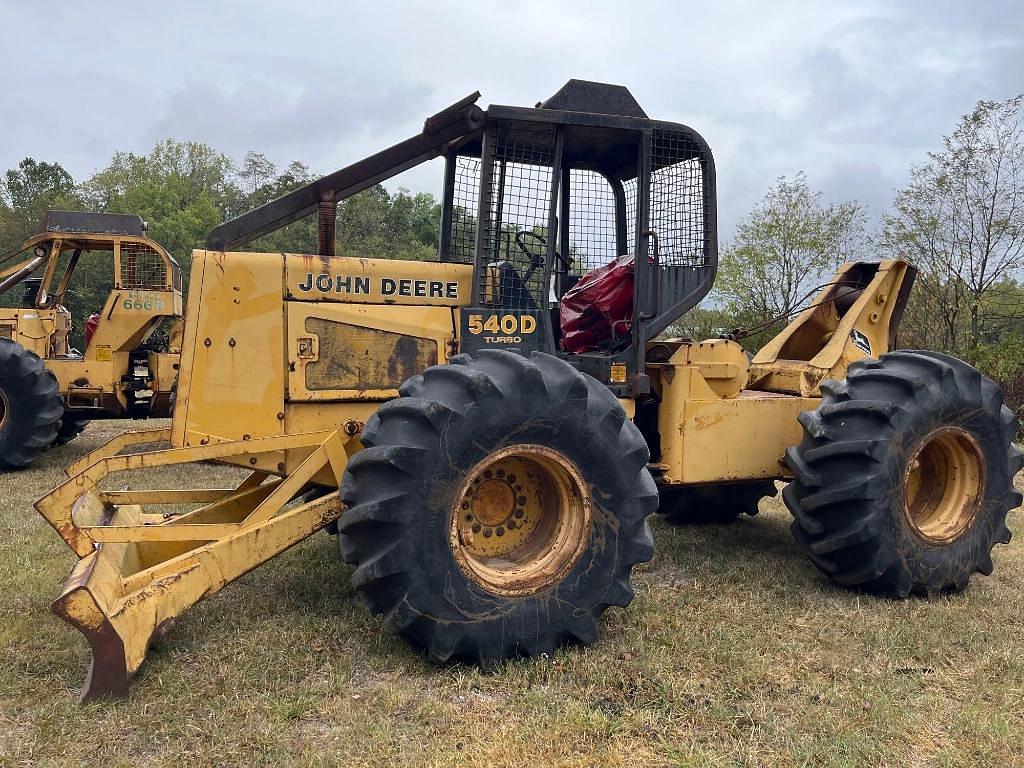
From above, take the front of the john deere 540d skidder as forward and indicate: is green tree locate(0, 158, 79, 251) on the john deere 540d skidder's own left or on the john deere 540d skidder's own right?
on the john deere 540d skidder's own right

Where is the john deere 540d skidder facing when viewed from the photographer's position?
facing the viewer and to the left of the viewer

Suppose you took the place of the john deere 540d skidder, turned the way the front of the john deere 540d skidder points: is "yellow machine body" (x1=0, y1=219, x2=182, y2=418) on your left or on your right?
on your right
